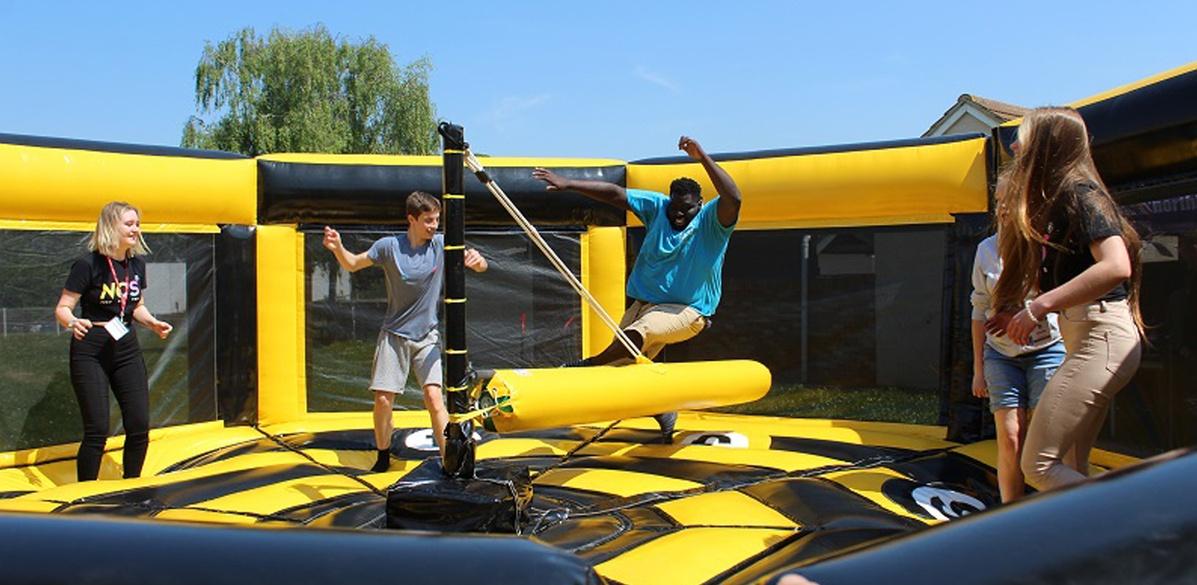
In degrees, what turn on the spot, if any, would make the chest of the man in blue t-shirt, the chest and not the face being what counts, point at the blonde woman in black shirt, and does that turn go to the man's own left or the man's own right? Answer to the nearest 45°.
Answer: approximately 45° to the man's own right

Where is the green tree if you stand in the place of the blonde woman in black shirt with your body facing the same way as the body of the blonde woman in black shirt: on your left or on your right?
on your left

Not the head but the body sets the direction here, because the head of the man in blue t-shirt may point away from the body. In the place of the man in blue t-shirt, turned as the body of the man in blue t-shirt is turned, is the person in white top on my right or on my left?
on my left

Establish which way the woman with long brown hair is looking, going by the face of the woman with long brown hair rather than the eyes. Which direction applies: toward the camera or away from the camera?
away from the camera

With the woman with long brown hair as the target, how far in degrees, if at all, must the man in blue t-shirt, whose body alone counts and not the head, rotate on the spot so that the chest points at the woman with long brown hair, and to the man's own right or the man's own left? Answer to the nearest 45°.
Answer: approximately 90° to the man's own left

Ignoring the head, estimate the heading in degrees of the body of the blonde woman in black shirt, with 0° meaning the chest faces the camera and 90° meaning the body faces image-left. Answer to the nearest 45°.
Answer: approximately 315°
